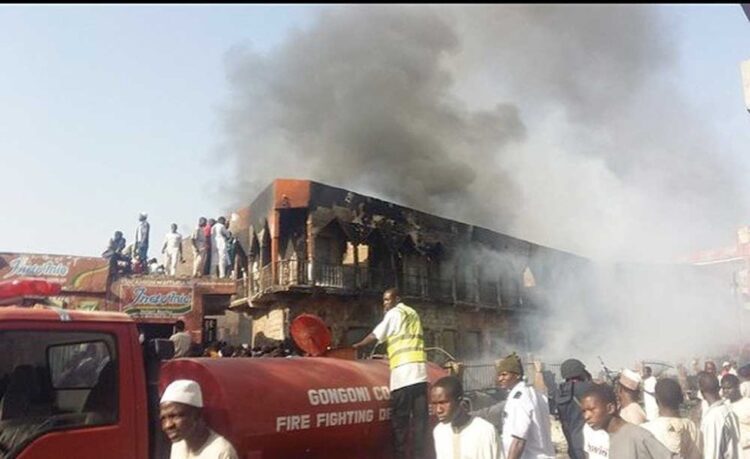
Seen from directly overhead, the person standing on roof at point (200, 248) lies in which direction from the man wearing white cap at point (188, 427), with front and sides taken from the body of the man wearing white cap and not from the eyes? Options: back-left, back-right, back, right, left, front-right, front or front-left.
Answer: back-right

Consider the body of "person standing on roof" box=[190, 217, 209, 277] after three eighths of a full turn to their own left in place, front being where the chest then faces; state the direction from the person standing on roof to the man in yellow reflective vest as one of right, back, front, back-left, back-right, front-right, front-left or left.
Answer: back-left

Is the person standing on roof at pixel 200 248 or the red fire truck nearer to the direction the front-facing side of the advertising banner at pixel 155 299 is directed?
the red fire truck

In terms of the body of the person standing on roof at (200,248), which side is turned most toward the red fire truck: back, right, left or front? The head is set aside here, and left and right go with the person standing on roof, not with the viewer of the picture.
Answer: right

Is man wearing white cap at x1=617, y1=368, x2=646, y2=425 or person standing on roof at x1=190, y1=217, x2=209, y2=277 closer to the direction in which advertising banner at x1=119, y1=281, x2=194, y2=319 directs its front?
the man wearing white cap

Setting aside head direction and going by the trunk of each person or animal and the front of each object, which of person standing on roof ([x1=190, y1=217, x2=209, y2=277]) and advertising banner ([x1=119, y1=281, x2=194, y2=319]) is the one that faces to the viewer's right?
the person standing on roof

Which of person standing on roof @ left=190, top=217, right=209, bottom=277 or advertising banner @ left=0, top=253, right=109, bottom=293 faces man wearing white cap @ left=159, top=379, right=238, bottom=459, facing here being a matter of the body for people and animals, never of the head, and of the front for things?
the advertising banner

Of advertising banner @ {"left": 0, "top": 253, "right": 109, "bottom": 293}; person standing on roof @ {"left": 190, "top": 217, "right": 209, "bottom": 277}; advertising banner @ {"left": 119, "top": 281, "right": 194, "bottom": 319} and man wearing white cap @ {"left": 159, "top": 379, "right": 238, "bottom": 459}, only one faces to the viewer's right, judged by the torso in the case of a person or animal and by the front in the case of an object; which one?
the person standing on roof

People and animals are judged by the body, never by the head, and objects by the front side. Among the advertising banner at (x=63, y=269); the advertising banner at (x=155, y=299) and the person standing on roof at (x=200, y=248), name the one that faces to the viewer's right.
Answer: the person standing on roof

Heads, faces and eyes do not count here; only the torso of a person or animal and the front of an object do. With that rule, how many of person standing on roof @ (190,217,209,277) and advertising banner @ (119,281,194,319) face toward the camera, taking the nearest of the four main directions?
1

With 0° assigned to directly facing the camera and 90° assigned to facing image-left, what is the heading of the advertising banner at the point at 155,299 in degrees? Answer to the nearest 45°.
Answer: approximately 0°
